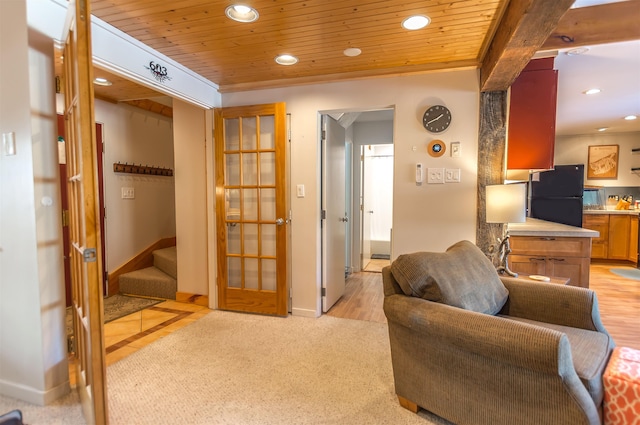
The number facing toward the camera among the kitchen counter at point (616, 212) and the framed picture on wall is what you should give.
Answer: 2

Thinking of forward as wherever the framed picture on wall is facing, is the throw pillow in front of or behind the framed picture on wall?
in front

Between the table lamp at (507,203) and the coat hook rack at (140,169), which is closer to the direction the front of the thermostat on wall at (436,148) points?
the table lamp

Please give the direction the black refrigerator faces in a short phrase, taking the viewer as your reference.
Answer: facing the viewer and to the left of the viewer

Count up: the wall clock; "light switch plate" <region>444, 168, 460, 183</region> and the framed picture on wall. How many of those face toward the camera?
3

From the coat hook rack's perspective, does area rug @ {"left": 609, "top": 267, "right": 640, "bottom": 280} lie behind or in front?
in front

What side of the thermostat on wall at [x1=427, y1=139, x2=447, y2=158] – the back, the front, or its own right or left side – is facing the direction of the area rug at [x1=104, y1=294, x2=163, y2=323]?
right
